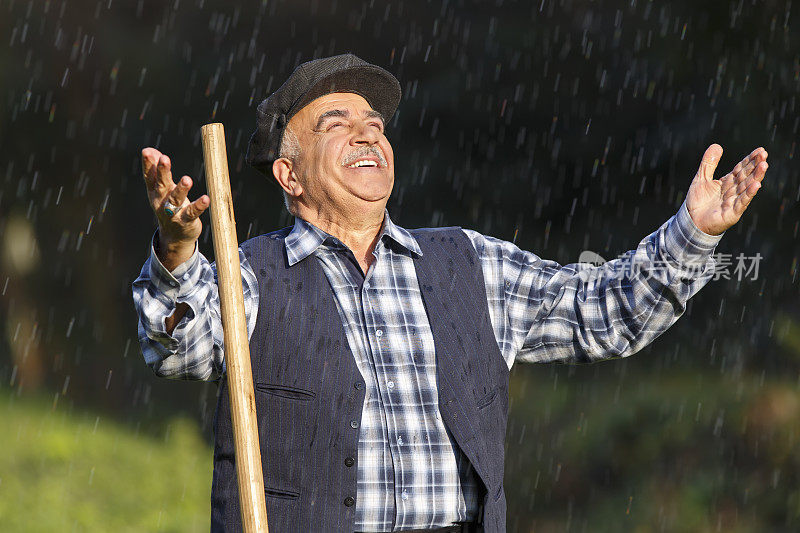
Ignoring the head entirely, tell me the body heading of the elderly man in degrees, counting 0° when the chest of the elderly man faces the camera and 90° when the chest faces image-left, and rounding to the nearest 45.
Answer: approximately 0°
